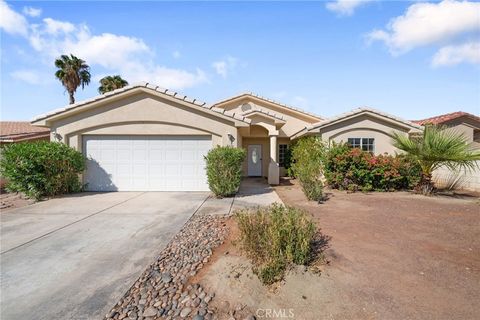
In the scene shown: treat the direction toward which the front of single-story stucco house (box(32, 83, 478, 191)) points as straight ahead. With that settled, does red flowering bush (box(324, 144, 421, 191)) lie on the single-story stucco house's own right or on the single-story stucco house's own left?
on the single-story stucco house's own left

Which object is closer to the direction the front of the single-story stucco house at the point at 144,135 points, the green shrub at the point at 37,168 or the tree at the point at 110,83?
the green shrub

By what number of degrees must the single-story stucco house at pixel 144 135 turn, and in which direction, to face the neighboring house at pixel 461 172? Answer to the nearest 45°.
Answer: approximately 90° to its left

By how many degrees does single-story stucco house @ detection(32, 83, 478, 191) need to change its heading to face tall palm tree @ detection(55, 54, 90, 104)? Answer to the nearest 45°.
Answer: approximately 135° to its right

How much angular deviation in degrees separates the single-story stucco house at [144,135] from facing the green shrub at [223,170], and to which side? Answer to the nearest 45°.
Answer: approximately 45° to its left

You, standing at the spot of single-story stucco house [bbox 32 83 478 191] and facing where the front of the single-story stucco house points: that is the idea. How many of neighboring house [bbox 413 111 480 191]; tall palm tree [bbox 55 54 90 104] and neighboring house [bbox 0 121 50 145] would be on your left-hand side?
1

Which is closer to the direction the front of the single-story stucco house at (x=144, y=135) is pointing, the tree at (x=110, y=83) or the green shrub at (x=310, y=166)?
the green shrub

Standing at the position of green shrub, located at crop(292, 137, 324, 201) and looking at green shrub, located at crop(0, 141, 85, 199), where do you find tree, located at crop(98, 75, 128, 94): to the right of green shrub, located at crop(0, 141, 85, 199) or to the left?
right

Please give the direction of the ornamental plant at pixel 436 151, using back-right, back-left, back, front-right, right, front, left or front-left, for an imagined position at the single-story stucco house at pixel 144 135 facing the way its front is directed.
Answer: left

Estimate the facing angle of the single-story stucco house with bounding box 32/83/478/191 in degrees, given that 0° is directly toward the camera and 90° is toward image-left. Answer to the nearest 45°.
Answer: approximately 0°

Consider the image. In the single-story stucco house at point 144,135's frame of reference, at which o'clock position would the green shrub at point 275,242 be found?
The green shrub is roughly at 11 o'clock from the single-story stucco house.

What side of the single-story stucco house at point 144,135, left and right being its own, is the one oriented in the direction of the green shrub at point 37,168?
right

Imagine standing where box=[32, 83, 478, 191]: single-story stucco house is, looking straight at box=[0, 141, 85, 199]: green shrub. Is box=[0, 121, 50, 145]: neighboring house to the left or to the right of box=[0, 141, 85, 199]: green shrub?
right
